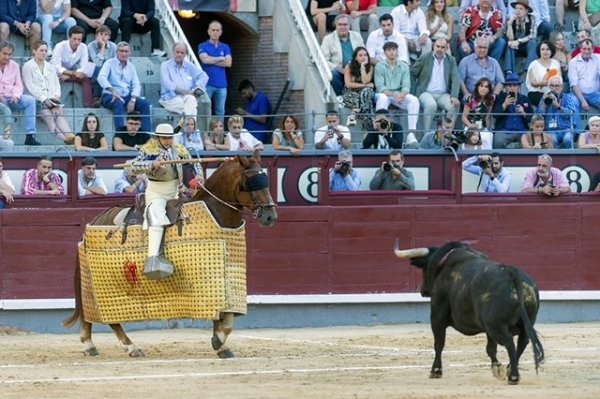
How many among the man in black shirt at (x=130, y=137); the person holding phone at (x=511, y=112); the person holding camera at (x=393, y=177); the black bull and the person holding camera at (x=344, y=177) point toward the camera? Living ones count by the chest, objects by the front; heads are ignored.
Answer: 4

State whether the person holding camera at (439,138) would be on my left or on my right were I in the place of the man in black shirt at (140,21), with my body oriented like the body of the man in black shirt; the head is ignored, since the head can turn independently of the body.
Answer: on my left

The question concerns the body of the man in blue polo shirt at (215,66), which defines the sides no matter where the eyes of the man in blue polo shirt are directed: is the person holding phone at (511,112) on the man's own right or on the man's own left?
on the man's own left

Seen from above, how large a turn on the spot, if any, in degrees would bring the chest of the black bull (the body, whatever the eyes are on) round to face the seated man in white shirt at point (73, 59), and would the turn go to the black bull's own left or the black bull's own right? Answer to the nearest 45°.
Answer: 0° — it already faces them

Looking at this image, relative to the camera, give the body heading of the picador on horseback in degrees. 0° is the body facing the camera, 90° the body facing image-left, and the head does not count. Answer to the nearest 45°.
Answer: approximately 315°

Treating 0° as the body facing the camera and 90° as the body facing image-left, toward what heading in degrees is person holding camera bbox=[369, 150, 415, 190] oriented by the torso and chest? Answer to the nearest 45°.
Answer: approximately 0°
